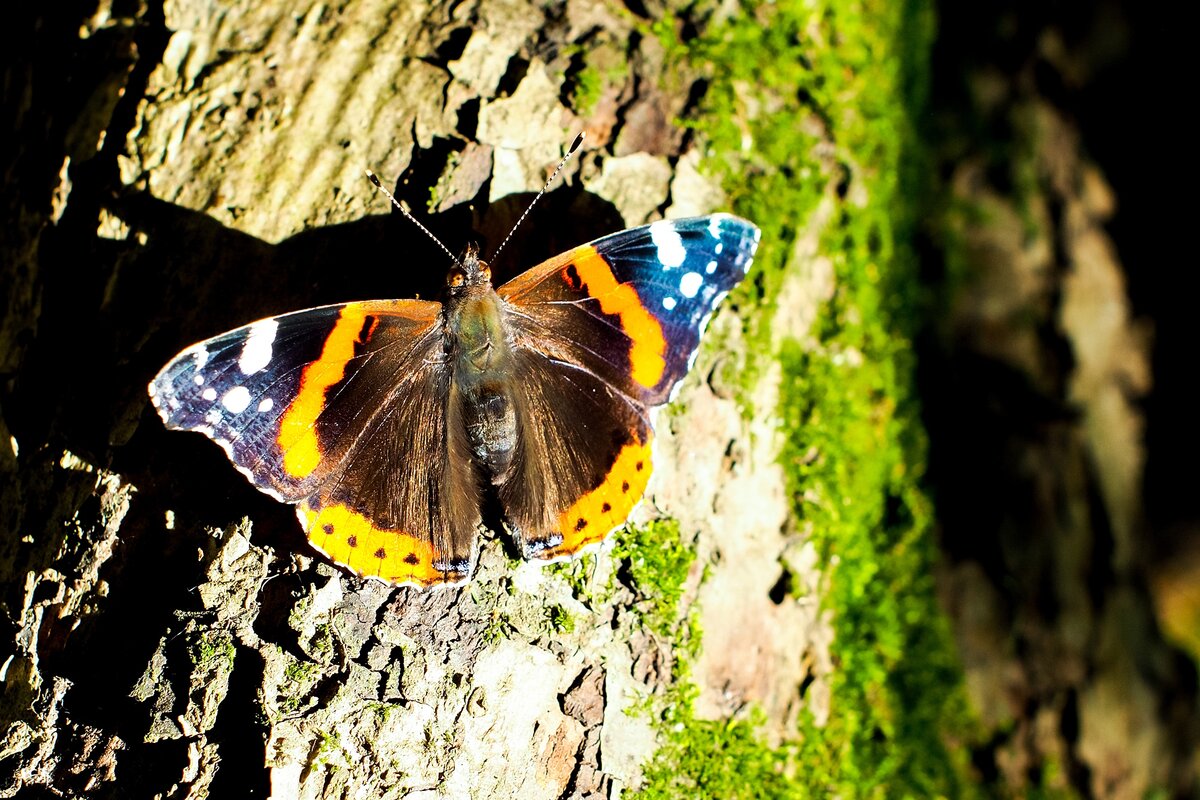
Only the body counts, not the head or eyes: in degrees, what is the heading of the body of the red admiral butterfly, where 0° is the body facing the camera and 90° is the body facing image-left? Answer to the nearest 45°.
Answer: approximately 180°
